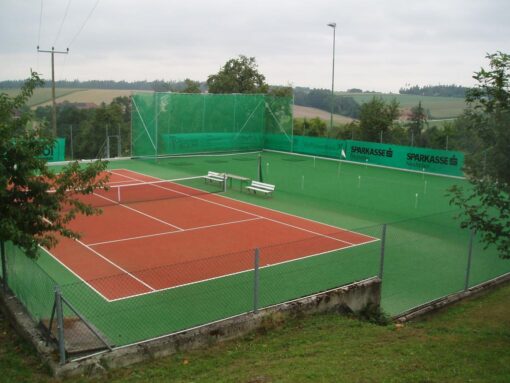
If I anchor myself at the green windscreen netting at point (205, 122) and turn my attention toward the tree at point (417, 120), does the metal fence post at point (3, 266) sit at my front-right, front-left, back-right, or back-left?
back-right

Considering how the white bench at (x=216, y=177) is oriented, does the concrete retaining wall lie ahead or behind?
ahead

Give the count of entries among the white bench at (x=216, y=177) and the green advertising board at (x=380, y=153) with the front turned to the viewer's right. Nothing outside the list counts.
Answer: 0

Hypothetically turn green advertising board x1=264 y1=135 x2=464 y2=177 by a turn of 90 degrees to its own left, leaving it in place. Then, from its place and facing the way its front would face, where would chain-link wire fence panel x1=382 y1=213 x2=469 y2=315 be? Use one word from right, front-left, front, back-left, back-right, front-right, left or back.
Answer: front-right

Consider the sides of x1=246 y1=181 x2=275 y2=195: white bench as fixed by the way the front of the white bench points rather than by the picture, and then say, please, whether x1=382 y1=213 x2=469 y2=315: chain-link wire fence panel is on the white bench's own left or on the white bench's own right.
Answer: on the white bench's own left

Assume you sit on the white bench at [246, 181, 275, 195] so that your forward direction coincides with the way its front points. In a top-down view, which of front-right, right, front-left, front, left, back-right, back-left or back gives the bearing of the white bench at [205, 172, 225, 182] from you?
right

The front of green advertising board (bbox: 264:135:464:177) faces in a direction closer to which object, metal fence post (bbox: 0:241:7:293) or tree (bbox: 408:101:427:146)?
the metal fence post

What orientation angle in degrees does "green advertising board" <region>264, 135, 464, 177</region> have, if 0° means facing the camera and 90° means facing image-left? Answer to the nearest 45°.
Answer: approximately 45°

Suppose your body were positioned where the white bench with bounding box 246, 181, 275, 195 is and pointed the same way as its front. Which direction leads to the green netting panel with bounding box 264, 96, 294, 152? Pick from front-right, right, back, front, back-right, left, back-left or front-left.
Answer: back-right

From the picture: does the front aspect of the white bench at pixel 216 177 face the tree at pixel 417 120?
no

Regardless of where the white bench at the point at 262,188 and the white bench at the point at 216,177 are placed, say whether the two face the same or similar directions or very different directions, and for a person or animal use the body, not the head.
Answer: same or similar directions

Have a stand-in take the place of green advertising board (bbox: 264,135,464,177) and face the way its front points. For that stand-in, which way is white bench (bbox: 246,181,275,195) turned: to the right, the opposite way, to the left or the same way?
the same way

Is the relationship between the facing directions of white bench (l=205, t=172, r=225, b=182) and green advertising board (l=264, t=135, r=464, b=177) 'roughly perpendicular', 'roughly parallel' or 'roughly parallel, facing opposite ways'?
roughly parallel

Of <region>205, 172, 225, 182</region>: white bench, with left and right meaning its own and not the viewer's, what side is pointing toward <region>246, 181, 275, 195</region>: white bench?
left

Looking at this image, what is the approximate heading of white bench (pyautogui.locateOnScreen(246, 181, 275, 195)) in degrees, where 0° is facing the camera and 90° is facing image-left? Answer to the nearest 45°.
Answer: approximately 45°

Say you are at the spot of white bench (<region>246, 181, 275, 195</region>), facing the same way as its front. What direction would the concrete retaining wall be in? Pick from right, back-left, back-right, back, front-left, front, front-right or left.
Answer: front-left

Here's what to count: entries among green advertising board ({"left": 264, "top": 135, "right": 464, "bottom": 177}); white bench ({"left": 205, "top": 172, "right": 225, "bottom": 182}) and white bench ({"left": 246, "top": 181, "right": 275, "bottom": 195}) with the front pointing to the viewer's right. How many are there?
0

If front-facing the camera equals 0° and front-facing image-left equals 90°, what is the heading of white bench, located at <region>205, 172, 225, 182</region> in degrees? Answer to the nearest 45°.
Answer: approximately 45°
